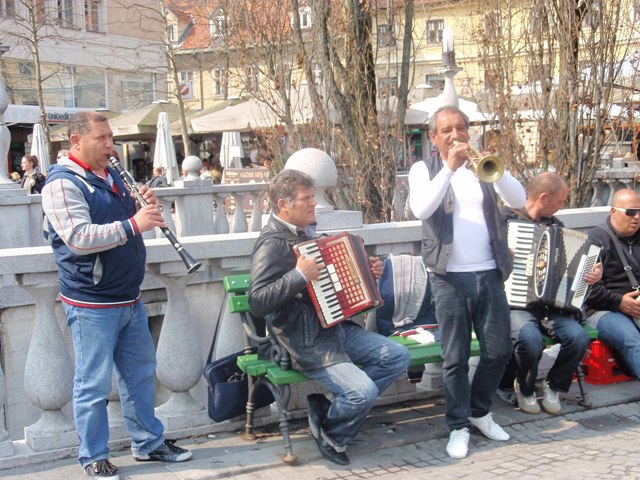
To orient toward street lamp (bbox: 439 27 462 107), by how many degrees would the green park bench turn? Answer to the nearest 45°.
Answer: approximately 135° to its left

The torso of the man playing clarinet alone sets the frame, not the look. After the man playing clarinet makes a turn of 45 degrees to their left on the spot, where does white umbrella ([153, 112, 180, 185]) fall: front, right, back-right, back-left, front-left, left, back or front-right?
left

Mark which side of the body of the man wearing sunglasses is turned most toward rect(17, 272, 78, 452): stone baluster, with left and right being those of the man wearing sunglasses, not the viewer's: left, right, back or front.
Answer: right

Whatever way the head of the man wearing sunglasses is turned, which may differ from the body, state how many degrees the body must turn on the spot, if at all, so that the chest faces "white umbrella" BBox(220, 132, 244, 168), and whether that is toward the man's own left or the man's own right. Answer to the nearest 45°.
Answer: approximately 180°

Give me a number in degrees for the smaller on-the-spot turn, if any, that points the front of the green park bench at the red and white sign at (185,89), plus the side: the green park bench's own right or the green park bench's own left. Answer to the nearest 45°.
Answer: approximately 135° to the green park bench's own left

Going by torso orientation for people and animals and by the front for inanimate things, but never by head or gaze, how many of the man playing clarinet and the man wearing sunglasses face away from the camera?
0

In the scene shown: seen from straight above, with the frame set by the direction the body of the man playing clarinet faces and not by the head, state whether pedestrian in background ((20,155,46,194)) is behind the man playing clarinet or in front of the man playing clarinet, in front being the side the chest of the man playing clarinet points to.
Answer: behind

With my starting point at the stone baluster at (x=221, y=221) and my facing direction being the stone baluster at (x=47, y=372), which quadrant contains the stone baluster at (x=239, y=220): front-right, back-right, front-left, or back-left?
back-left

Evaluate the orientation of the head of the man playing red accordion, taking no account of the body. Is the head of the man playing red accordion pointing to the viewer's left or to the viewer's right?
to the viewer's right

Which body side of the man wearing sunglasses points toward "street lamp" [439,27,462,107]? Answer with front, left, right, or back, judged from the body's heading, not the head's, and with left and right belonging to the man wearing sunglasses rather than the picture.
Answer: back

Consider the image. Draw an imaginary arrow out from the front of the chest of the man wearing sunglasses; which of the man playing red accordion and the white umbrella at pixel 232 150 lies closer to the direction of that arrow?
the man playing red accordion
